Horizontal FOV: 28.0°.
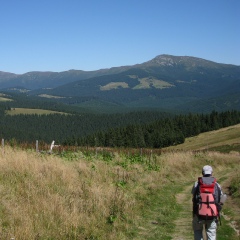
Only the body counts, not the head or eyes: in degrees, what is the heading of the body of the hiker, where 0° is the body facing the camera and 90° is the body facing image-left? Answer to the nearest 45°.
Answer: approximately 180°
